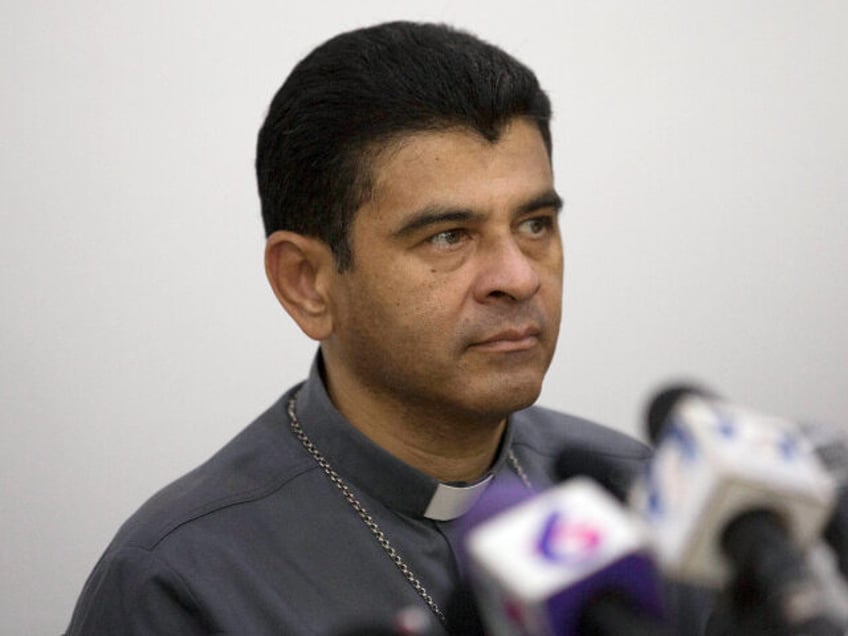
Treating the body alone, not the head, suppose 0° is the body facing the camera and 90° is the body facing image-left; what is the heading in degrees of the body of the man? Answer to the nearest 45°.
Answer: approximately 315°
